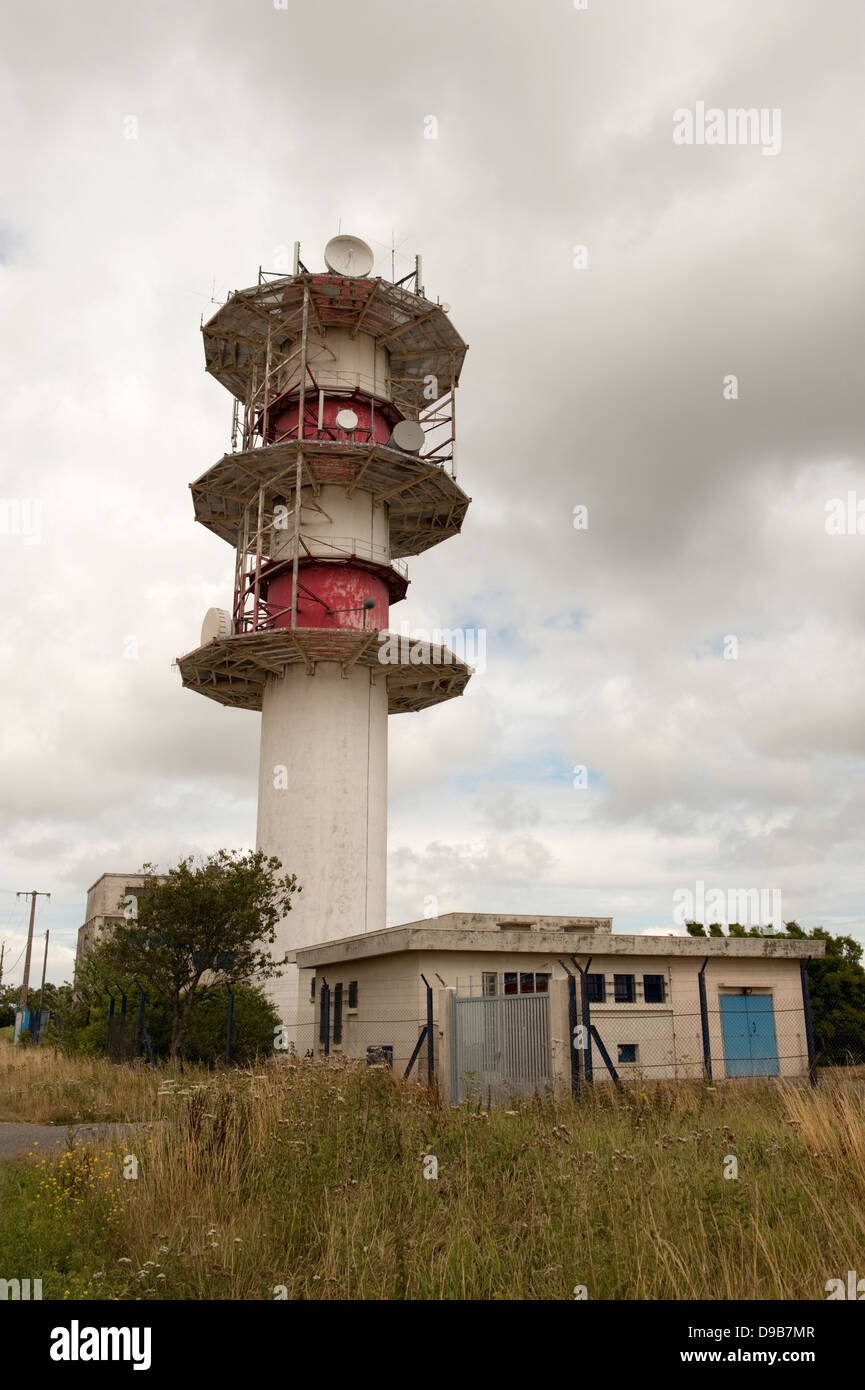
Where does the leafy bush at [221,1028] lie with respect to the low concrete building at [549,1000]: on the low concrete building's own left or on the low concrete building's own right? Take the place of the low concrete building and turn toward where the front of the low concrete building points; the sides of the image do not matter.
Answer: on the low concrete building's own right

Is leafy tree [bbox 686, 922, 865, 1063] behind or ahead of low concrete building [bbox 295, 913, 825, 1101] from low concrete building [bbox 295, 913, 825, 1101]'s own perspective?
behind

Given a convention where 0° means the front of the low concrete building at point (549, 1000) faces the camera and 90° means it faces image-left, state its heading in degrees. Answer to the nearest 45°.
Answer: approximately 0°
